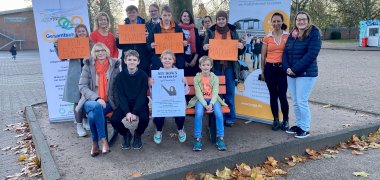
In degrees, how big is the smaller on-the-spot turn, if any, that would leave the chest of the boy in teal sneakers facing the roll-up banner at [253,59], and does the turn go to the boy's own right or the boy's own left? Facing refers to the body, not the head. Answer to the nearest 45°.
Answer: approximately 135° to the boy's own left

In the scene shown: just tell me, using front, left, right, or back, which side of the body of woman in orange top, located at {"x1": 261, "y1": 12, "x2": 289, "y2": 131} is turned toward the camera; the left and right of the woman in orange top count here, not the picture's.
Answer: front

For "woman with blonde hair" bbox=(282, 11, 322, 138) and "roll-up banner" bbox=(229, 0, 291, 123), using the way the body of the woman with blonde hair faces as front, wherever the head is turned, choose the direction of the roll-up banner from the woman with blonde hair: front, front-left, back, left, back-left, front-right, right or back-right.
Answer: right

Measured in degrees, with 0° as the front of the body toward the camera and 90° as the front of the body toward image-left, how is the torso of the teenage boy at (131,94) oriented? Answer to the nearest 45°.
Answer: approximately 0°

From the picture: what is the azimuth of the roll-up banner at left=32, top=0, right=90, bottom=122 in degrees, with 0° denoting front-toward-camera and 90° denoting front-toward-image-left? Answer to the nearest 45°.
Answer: approximately 0°

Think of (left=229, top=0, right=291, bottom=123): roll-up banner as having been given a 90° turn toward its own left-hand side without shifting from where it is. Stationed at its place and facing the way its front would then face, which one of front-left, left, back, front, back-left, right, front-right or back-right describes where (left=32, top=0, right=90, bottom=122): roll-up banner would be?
back
